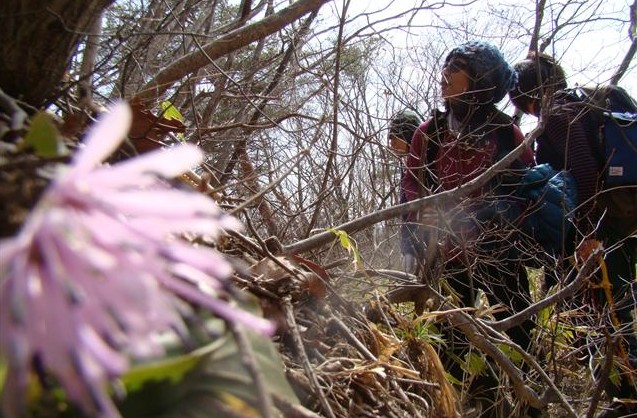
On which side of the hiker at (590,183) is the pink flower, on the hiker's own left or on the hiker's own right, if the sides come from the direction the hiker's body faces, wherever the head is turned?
on the hiker's own left

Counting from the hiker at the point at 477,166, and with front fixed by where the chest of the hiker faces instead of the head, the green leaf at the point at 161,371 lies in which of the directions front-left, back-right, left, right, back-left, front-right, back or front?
front-left

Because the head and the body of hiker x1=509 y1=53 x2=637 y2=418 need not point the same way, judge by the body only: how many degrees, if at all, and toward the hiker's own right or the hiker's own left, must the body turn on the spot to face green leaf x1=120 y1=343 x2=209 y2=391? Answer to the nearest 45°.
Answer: approximately 90° to the hiker's own left

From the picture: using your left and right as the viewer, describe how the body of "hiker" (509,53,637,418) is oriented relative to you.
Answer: facing to the left of the viewer

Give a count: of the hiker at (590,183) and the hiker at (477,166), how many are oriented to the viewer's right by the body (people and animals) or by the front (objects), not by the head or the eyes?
0

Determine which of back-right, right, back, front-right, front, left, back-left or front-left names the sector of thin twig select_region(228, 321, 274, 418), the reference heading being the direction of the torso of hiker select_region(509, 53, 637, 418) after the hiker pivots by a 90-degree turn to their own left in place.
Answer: front

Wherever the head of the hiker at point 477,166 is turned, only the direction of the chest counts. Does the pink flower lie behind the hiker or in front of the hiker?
in front

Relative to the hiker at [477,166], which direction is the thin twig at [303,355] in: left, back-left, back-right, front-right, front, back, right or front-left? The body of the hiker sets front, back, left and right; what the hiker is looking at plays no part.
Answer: front-left

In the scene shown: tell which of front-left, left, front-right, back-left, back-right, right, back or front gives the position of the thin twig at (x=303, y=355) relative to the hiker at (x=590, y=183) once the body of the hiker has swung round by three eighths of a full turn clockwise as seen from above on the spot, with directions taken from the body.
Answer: back-right

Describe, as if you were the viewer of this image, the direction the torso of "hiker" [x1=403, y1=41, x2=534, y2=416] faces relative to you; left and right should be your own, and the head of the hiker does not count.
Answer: facing the viewer and to the left of the viewer
